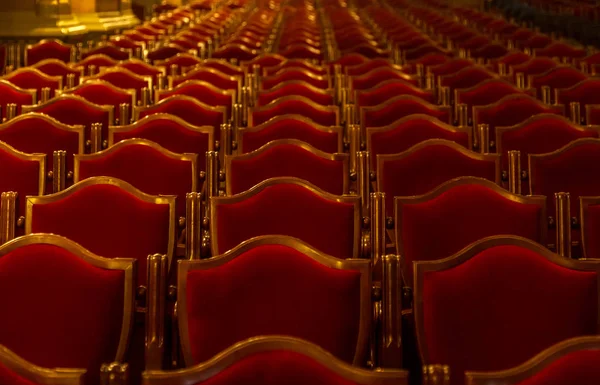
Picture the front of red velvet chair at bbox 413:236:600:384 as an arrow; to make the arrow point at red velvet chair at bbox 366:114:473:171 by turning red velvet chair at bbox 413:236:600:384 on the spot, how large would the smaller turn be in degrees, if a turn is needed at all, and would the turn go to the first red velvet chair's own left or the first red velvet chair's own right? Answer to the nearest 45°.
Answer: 0° — it already faces it

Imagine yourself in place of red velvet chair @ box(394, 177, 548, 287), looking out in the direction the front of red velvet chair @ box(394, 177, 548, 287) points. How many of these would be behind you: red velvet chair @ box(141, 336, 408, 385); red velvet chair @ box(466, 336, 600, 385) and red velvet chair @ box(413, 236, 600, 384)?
3

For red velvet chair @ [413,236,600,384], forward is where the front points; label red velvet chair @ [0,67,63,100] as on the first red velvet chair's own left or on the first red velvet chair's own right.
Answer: on the first red velvet chair's own left

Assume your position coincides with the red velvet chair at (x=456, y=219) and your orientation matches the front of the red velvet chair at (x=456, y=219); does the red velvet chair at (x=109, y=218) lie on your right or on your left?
on your left

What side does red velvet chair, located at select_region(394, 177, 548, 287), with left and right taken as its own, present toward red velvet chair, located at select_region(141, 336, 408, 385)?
back

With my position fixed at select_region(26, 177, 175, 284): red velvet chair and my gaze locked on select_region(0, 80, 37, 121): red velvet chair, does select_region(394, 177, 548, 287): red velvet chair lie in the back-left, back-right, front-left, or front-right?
back-right

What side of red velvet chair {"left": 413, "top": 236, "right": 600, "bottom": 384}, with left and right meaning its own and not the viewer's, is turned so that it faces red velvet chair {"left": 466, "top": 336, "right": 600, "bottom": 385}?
back

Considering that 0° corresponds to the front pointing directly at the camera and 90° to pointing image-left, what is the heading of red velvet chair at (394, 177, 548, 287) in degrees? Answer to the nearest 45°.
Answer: approximately 180°

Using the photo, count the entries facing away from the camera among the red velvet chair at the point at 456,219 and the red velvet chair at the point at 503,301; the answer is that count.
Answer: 2

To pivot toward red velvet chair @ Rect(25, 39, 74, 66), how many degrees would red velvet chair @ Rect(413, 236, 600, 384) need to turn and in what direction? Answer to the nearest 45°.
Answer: approximately 45° to its left

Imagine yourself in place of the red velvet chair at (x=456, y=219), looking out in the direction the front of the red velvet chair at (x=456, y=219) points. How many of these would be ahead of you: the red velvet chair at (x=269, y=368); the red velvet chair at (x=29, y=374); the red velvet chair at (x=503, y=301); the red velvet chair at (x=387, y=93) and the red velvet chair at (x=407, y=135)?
2

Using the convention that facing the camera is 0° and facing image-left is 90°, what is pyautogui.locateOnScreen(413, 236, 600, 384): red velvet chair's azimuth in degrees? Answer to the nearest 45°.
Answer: approximately 180°

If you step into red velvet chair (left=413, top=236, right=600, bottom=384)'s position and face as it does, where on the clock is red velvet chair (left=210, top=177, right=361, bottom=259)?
red velvet chair (left=210, top=177, right=361, bottom=259) is roughly at 10 o'clock from red velvet chair (left=413, top=236, right=600, bottom=384).

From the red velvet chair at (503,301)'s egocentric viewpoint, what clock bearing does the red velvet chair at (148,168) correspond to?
the red velvet chair at (148,168) is roughly at 10 o'clock from the red velvet chair at (503,301).

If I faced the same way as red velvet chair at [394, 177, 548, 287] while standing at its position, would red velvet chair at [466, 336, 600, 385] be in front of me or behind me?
behind

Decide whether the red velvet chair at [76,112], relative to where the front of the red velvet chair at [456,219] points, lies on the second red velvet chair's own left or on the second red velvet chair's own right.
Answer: on the second red velvet chair's own left
